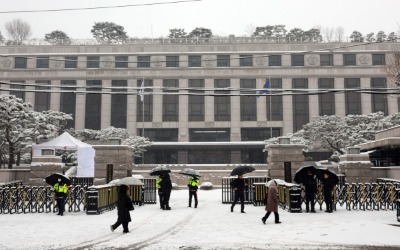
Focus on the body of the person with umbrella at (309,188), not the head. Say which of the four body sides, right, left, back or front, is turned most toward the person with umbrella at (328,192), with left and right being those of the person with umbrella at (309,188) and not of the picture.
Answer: left

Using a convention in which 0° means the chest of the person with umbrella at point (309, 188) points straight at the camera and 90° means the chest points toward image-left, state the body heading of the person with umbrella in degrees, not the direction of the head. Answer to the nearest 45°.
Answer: approximately 0°

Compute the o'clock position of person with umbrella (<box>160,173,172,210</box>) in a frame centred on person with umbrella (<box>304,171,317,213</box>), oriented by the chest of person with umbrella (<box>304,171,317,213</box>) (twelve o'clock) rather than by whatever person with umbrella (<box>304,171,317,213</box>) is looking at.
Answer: person with umbrella (<box>160,173,172,210</box>) is roughly at 3 o'clock from person with umbrella (<box>304,171,317,213</box>).

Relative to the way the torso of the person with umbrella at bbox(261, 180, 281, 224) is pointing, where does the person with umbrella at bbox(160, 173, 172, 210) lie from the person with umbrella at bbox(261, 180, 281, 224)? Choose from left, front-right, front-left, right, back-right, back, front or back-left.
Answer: back-left

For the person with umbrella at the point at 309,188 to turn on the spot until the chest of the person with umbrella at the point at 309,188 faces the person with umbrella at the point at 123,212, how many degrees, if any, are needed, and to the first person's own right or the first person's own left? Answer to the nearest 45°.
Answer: approximately 45° to the first person's own right
